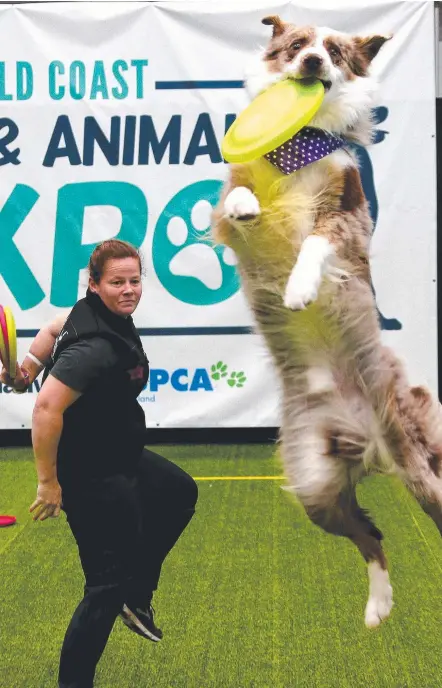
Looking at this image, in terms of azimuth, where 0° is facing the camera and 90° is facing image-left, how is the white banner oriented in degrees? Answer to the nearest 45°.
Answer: approximately 0°

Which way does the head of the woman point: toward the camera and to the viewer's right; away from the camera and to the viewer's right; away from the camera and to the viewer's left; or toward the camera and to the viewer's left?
toward the camera and to the viewer's right

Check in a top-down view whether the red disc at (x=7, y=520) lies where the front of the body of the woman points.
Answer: no
